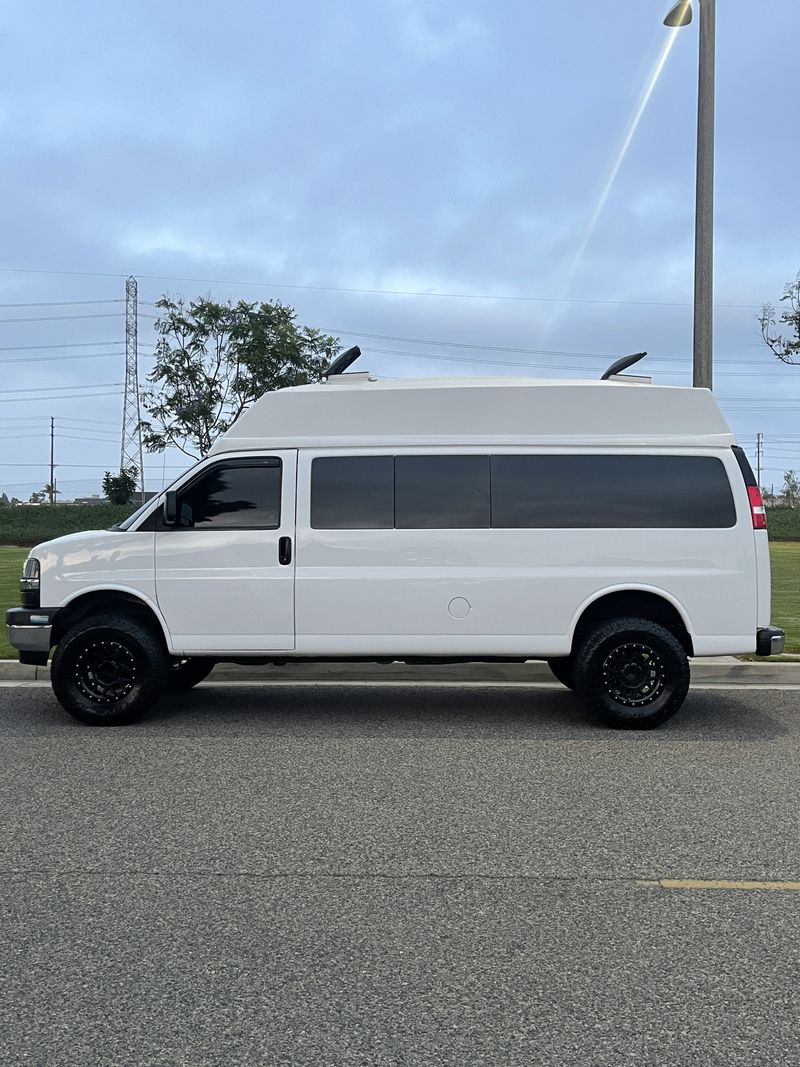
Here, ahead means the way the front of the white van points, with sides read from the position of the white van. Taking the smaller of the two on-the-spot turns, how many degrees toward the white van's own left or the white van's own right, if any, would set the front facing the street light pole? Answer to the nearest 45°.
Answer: approximately 135° to the white van's own right

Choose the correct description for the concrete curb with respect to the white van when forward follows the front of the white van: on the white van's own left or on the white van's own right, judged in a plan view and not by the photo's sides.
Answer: on the white van's own right

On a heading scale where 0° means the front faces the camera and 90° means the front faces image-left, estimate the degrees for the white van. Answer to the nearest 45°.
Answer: approximately 90°
